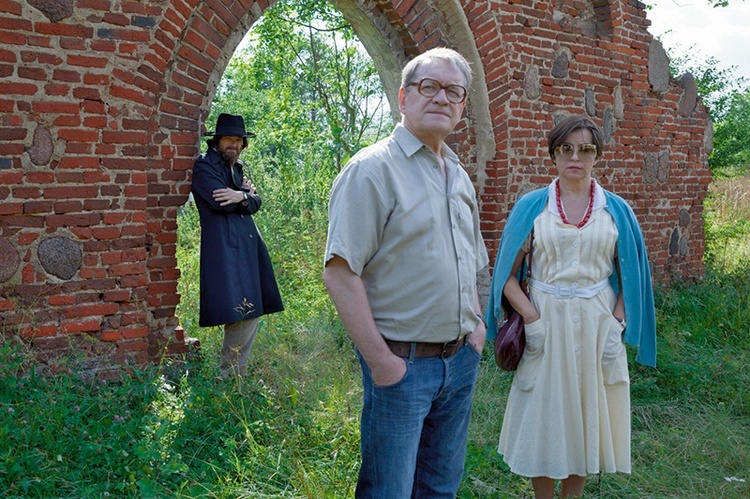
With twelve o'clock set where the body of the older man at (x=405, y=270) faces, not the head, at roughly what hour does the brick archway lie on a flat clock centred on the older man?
The brick archway is roughly at 6 o'clock from the older man.

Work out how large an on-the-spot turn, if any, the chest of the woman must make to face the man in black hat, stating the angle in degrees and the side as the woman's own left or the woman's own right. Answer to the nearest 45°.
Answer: approximately 90° to the woman's own right

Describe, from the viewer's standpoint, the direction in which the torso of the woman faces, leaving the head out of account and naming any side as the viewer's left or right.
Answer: facing the viewer

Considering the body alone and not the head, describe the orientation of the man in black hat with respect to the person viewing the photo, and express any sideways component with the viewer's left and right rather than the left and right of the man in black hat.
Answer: facing the viewer and to the right of the viewer

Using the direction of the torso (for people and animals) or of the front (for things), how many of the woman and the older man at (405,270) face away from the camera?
0

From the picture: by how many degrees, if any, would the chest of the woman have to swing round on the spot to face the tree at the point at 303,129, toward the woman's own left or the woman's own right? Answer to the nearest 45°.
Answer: approximately 135° to the woman's own right

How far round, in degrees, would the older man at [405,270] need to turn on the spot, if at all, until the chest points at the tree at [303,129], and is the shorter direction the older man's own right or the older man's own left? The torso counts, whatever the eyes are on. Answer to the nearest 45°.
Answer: approximately 135° to the older man's own left

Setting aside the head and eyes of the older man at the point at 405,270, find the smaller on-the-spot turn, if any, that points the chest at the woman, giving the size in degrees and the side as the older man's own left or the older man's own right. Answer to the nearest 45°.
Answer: approximately 90° to the older man's own left

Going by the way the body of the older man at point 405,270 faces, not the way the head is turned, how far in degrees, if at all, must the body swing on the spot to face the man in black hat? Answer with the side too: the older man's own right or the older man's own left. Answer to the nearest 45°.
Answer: approximately 180°
